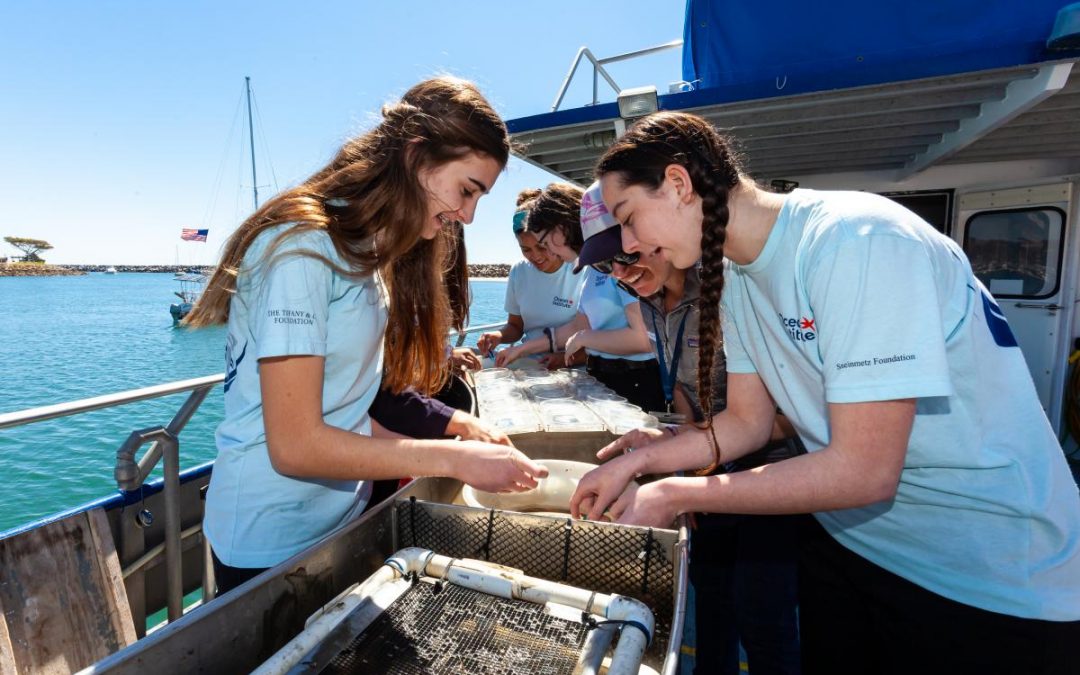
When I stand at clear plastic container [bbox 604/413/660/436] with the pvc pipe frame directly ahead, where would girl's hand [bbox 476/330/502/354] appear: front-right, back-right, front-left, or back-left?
back-right

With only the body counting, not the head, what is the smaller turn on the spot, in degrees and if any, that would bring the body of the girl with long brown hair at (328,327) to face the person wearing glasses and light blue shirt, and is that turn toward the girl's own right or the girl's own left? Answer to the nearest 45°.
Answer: approximately 45° to the girl's own left

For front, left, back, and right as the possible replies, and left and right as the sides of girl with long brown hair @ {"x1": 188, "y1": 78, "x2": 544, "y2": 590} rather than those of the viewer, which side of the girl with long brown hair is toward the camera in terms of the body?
right

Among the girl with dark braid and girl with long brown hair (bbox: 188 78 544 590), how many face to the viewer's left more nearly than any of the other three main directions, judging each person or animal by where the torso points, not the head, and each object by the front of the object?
1

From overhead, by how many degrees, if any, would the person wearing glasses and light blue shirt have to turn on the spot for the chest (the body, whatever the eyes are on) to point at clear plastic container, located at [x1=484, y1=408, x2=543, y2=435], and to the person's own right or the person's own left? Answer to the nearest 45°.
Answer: approximately 45° to the person's own left

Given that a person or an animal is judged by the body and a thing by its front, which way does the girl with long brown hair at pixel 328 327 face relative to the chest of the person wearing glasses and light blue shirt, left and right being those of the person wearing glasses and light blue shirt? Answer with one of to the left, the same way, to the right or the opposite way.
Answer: the opposite way

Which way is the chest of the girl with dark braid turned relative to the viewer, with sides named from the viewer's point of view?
facing to the left of the viewer

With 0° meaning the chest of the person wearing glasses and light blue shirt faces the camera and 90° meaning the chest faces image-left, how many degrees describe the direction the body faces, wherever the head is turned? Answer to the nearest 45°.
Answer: approximately 45°
